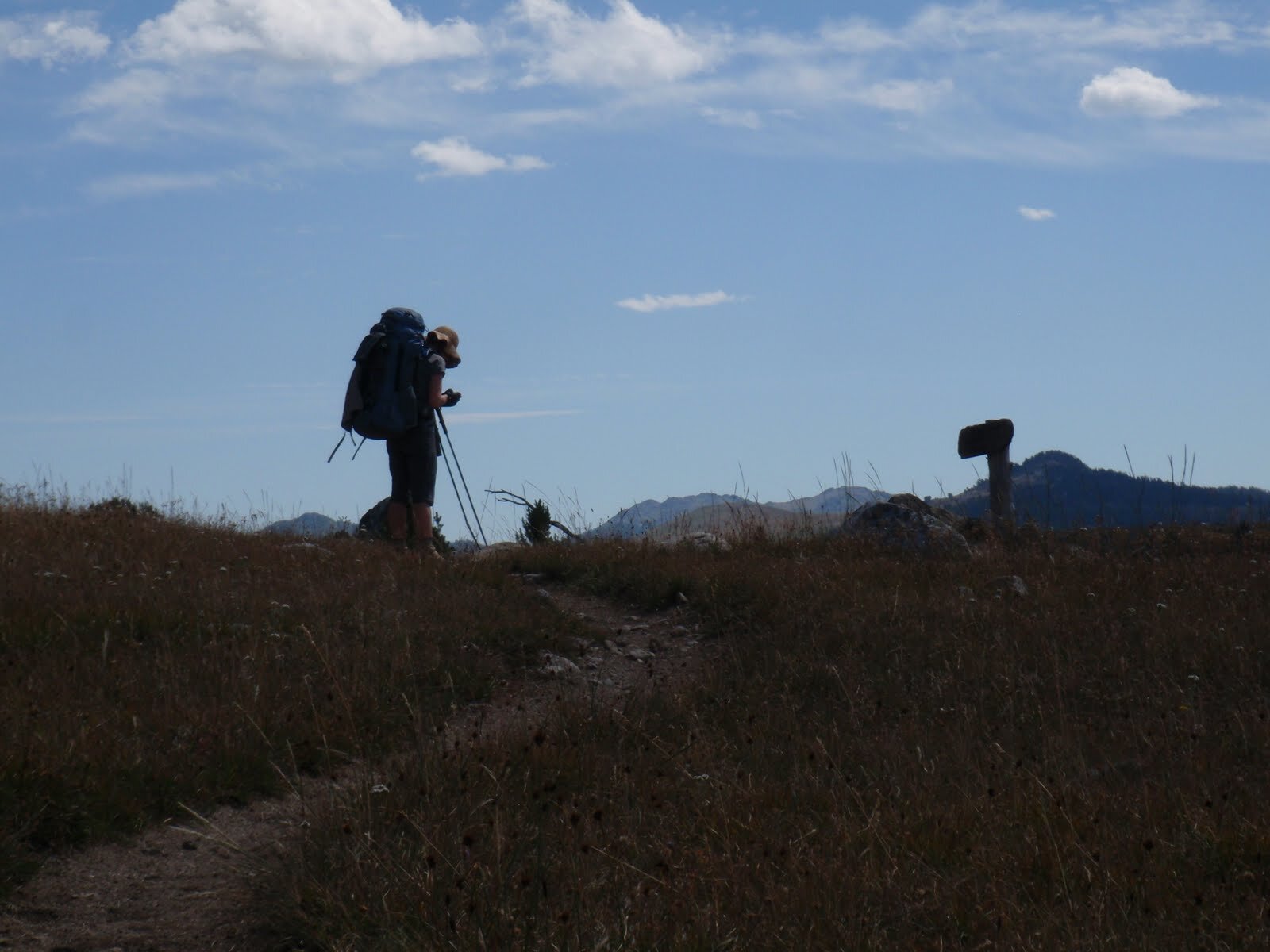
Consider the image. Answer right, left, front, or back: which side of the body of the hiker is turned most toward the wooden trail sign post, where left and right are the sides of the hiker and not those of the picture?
front

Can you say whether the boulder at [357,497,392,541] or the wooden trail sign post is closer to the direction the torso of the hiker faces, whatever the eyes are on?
the wooden trail sign post

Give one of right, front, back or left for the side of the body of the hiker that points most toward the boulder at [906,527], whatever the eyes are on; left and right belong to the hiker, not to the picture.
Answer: front

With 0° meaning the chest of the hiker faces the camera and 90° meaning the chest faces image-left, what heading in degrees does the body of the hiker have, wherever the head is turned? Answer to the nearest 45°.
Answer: approximately 270°

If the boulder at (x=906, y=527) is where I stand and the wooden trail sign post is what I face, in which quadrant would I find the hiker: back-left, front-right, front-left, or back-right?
back-left

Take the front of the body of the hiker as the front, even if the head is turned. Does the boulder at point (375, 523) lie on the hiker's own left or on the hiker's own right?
on the hiker's own left
